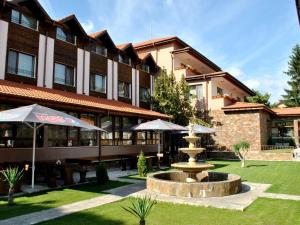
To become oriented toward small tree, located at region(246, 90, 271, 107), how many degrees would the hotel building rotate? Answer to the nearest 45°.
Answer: approximately 90° to its left

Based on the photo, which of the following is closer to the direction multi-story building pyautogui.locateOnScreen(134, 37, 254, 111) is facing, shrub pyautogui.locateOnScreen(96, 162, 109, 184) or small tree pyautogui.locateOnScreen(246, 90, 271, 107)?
the shrub

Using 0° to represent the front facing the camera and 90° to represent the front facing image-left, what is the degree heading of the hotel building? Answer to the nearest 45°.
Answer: approximately 315°

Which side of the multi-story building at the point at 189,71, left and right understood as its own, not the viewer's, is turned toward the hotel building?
right

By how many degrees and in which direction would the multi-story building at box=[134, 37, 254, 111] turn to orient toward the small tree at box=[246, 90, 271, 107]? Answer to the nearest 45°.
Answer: approximately 90° to its left

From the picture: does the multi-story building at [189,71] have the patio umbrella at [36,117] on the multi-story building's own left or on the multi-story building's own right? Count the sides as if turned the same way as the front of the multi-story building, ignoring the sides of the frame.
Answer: on the multi-story building's own right

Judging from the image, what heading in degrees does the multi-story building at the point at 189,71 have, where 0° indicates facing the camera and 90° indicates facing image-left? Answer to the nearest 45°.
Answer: approximately 315°

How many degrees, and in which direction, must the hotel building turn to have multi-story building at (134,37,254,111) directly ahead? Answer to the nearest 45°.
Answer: approximately 90° to its left

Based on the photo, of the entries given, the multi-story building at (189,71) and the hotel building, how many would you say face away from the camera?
0

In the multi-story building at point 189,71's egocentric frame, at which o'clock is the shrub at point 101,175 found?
The shrub is roughly at 2 o'clock from the multi-story building.

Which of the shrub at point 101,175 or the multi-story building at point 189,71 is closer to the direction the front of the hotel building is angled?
the shrub
